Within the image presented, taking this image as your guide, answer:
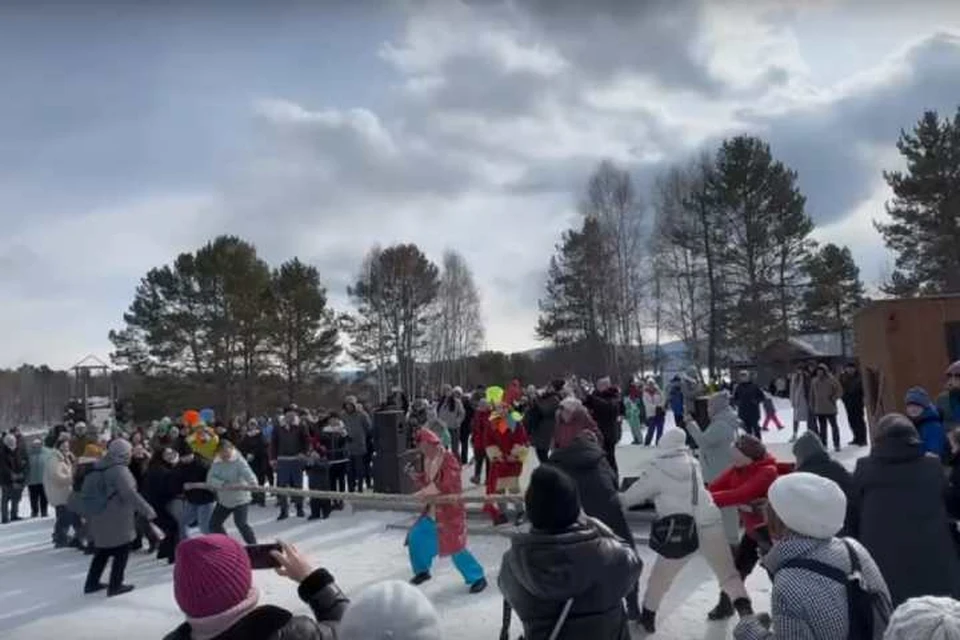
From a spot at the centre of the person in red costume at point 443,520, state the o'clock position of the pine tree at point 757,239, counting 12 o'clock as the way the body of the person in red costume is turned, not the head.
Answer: The pine tree is roughly at 4 o'clock from the person in red costume.

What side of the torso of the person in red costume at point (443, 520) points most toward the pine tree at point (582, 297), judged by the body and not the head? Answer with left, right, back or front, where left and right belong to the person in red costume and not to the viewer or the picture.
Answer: right

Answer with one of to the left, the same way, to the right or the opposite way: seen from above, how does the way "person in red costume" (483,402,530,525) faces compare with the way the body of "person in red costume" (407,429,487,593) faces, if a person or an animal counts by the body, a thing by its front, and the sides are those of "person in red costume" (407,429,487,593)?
to the left

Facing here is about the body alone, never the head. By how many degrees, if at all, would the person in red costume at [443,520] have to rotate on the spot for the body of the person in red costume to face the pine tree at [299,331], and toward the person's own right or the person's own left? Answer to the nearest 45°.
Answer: approximately 90° to the person's own right

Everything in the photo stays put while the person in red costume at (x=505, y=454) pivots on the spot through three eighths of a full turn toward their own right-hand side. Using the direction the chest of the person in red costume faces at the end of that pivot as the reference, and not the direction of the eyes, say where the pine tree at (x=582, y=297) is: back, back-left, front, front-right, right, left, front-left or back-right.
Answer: front-right

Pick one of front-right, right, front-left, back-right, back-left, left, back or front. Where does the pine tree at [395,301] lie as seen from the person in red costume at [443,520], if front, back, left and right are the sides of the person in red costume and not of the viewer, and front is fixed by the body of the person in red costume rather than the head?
right

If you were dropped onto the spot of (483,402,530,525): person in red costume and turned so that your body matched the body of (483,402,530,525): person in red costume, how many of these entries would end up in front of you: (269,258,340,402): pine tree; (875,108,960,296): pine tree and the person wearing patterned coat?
1

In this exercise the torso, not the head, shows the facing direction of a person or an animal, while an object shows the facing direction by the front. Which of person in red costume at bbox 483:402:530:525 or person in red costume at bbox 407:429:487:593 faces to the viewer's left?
person in red costume at bbox 407:429:487:593

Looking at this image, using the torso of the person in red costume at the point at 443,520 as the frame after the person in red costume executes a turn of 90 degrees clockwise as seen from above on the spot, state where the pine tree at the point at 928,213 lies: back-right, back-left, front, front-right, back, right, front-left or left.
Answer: front-right

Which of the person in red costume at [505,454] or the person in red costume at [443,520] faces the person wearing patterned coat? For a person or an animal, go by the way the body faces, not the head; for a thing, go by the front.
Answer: the person in red costume at [505,454]

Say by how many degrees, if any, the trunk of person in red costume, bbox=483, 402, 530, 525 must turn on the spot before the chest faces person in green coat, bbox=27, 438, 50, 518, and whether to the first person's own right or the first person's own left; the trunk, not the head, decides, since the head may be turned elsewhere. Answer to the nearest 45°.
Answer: approximately 135° to the first person's own right

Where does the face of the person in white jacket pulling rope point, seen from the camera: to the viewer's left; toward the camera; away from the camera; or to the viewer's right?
away from the camera

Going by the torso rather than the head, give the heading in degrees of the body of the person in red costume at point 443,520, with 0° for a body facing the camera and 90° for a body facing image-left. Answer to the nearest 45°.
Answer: approximately 90°

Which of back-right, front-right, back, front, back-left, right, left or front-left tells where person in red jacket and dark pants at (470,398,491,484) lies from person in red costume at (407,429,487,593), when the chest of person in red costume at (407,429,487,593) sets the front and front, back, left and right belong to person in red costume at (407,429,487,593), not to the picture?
right

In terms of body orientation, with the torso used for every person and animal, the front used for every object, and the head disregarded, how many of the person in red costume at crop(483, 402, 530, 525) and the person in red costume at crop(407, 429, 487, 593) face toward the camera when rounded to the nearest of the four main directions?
1
